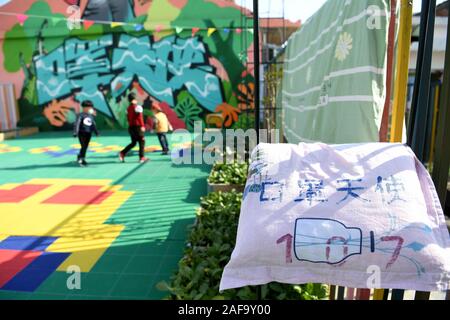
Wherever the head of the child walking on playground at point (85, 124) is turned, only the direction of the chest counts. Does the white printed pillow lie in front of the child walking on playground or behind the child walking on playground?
in front

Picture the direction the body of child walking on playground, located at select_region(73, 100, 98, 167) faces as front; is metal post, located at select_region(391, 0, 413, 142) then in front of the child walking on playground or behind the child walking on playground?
in front

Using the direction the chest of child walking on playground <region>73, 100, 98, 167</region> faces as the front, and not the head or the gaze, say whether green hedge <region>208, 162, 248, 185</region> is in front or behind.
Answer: in front
